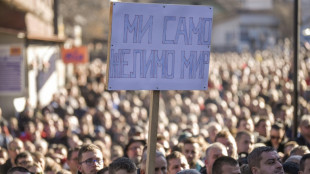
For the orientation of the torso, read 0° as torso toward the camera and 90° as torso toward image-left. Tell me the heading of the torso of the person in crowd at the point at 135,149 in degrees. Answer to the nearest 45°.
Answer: approximately 315°

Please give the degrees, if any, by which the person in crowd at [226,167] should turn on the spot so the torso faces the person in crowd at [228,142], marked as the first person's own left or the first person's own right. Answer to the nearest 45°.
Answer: approximately 135° to the first person's own left

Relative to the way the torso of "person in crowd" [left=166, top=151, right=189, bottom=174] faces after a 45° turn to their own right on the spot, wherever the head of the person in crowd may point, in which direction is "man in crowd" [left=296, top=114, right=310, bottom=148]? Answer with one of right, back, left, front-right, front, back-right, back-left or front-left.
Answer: back-left

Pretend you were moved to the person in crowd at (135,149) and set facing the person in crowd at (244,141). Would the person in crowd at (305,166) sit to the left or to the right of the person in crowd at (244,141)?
right

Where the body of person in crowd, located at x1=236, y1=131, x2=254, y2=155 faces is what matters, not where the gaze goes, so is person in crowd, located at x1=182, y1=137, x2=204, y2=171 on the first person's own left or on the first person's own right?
on the first person's own right

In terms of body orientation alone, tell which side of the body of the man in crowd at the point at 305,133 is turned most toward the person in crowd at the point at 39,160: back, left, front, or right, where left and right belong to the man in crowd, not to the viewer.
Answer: right

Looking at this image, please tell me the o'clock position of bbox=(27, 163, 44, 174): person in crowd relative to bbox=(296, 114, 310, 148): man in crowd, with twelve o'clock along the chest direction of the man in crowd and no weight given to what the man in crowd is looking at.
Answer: The person in crowd is roughly at 3 o'clock from the man in crowd.

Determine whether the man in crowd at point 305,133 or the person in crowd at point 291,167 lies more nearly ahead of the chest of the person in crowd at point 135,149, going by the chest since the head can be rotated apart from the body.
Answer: the person in crowd
